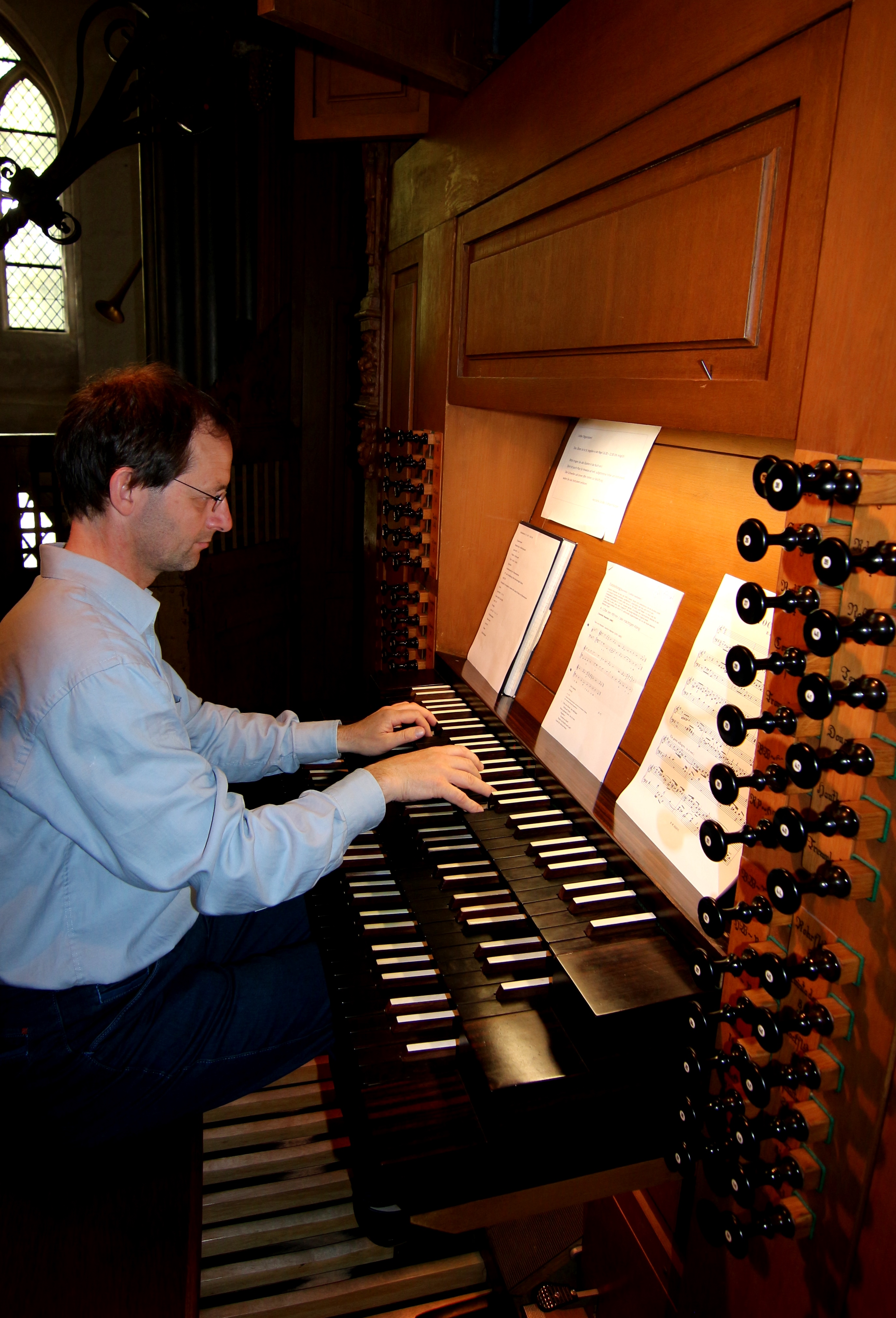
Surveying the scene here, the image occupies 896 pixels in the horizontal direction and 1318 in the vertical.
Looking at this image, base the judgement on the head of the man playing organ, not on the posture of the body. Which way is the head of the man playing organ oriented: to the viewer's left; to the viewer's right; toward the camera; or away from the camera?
to the viewer's right

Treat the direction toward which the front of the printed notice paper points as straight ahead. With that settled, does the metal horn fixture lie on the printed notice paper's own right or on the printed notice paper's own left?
on the printed notice paper's own right

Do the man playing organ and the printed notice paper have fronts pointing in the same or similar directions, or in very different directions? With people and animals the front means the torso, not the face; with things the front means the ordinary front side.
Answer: very different directions

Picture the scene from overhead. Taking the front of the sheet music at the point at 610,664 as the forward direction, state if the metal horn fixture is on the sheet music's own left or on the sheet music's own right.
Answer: on the sheet music's own right

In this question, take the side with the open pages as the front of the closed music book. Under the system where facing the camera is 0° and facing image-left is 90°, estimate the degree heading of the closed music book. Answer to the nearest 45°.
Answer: approximately 45°

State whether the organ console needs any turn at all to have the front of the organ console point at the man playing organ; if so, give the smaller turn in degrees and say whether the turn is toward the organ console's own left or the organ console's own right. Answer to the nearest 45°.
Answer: approximately 45° to the organ console's own right

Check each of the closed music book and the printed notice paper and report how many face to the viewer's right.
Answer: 0

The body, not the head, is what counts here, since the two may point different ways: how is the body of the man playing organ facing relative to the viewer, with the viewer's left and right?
facing to the right of the viewer

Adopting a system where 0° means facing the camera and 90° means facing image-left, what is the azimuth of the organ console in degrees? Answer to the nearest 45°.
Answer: approximately 45°

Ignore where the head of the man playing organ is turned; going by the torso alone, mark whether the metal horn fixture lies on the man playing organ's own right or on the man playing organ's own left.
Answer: on the man playing organ's own left
